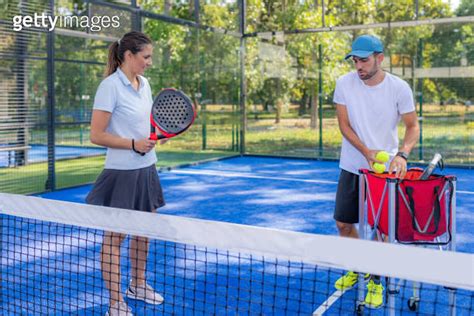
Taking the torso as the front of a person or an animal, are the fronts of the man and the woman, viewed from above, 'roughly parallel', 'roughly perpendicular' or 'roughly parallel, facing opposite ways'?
roughly perpendicular

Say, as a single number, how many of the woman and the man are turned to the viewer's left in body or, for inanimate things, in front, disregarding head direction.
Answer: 0

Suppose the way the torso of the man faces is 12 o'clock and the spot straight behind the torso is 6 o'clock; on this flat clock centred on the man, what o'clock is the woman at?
The woman is roughly at 2 o'clock from the man.

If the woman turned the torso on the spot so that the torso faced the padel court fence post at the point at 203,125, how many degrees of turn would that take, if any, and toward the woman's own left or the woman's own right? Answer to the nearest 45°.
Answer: approximately 135° to the woman's own left

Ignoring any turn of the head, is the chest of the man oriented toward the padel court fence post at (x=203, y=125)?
no

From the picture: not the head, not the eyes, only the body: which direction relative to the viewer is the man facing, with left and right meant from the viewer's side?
facing the viewer

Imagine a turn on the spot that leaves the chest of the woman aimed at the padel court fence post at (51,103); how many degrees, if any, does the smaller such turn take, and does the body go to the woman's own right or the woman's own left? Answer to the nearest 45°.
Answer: approximately 135° to the woman's own left

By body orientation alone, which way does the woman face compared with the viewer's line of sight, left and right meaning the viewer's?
facing the viewer and to the right of the viewer

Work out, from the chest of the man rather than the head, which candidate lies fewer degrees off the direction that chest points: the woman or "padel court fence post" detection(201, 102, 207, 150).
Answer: the woman

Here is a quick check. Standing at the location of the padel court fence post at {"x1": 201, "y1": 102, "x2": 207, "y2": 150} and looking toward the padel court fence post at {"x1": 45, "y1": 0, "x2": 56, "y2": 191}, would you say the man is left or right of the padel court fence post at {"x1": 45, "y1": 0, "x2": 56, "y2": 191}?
left

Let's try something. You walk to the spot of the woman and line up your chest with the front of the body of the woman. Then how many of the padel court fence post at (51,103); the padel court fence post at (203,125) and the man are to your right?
0

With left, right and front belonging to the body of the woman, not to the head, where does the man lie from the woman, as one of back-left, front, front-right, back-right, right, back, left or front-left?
front-left

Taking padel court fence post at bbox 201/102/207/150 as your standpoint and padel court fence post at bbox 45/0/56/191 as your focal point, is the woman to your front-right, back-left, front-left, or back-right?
front-left

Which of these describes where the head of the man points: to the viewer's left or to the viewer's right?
to the viewer's left
